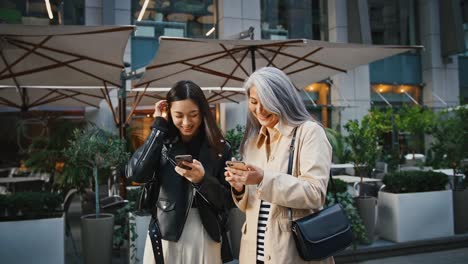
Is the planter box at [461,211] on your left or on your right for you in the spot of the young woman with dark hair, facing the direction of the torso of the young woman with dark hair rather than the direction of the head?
on your left

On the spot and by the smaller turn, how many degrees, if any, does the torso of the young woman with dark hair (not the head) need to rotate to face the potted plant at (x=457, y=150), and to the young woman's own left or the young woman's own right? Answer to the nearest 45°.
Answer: approximately 135° to the young woman's own left

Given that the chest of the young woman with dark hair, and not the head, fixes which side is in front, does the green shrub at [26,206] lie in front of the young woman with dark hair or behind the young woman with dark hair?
behind

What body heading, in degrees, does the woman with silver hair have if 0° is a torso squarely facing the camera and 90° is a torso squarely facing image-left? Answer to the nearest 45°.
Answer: approximately 45°

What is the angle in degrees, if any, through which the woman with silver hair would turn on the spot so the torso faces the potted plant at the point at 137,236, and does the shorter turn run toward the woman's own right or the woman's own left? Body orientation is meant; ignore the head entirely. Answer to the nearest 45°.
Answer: approximately 90° to the woman's own right

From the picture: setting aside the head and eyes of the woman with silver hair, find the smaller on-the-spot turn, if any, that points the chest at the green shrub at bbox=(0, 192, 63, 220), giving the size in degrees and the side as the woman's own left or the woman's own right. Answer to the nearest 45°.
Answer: approximately 90° to the woman's own right

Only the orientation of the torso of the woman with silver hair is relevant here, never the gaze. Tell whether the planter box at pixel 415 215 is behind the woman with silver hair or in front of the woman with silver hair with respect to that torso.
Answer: behind

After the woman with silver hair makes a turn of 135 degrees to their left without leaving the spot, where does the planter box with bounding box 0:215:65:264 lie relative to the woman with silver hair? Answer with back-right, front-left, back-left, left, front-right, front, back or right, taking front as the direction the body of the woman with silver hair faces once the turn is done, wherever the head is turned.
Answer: back-left

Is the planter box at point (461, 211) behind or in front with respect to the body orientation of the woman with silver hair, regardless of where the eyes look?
behind

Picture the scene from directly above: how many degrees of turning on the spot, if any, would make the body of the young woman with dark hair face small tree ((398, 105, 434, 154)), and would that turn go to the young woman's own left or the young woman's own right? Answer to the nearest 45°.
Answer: approximately 135° to the young woman's own left

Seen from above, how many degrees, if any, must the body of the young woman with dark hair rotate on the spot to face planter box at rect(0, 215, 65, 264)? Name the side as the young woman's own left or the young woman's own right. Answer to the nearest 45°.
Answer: approximately 135° to the young woman's own right
